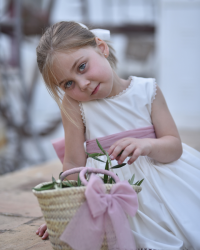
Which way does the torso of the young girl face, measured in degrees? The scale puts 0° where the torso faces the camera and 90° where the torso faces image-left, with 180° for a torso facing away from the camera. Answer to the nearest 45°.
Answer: approximately 0°
